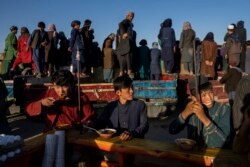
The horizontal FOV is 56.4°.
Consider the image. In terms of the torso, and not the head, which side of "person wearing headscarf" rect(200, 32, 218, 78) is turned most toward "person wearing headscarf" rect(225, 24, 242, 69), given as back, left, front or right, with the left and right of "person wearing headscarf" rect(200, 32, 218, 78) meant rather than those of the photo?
right

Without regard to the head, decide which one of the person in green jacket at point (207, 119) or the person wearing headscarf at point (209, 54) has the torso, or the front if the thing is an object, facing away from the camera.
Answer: the person wearing headscarf

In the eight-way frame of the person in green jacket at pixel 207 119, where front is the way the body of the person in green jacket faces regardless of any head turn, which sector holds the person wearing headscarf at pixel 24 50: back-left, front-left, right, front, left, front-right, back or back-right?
right

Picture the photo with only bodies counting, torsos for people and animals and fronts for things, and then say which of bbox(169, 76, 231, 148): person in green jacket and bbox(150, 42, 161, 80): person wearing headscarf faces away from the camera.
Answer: the person wearing headscarf

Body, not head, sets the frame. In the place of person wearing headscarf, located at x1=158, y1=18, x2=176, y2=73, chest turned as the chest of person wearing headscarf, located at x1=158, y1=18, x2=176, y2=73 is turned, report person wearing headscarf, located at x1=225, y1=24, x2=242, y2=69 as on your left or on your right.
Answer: on your right

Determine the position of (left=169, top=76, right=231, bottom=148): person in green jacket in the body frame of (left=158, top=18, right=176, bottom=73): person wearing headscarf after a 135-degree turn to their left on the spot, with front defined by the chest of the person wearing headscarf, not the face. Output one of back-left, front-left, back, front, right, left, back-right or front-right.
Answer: front-left

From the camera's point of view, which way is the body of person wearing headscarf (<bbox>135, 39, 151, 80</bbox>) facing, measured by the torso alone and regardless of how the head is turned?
away from the camera

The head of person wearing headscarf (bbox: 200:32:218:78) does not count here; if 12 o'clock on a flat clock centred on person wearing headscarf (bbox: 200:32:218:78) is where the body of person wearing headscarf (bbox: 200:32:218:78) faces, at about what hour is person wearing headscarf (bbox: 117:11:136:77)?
person wearing headscarf (bbox: 117:11:136:77) is roughly at 8 o'clock from person wearing headscarf (bbox: 200:32:218:78).

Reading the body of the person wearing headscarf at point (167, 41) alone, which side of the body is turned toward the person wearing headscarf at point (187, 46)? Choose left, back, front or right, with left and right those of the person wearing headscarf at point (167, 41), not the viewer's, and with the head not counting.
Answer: right

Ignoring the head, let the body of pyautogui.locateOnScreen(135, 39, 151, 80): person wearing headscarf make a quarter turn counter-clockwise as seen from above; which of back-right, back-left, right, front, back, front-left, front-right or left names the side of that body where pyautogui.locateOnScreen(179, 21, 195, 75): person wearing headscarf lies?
back

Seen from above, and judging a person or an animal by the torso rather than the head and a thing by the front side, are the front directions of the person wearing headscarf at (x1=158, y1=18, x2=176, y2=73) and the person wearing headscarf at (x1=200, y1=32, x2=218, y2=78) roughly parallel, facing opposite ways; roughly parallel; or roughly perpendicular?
roughly parallel
